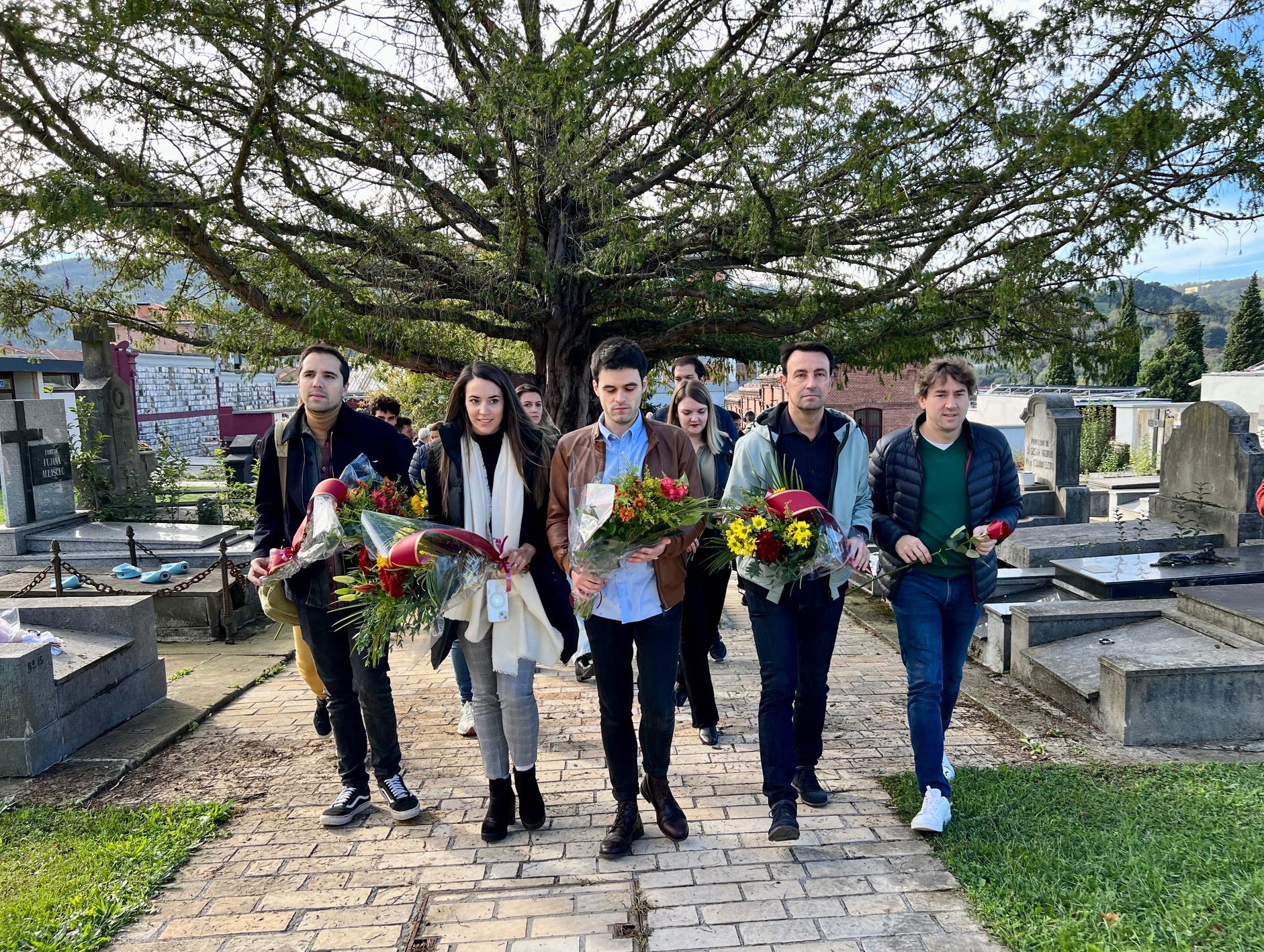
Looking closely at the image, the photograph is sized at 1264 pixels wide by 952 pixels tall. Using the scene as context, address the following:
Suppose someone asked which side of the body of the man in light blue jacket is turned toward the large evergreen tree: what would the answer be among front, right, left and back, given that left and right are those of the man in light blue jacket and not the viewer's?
back

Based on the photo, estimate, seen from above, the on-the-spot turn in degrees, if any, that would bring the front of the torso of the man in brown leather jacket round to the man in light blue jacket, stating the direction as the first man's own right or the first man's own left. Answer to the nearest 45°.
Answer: approximately 90° to the first man's own left

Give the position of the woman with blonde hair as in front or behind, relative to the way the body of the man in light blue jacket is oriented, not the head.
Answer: behind

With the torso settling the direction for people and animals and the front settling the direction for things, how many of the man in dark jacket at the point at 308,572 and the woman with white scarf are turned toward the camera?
2

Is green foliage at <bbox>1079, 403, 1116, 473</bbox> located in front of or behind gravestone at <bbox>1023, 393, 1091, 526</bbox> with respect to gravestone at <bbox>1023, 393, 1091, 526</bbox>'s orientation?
behind

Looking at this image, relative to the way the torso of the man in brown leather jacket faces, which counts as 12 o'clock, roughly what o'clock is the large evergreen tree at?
The large evergreen tree is roughly at 6 o'clock from the man in brown leather jacket.

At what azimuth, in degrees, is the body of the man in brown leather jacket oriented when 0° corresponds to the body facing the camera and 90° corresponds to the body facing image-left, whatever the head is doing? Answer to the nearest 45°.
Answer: approximately 0°

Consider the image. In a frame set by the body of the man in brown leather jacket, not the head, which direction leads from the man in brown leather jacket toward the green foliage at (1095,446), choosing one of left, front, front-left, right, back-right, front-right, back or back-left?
back-left

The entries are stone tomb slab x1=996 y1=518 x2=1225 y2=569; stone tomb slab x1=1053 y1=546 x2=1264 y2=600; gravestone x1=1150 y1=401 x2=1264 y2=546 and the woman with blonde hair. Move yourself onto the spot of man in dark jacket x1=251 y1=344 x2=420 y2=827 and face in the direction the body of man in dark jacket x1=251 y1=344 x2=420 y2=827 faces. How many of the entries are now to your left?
4
